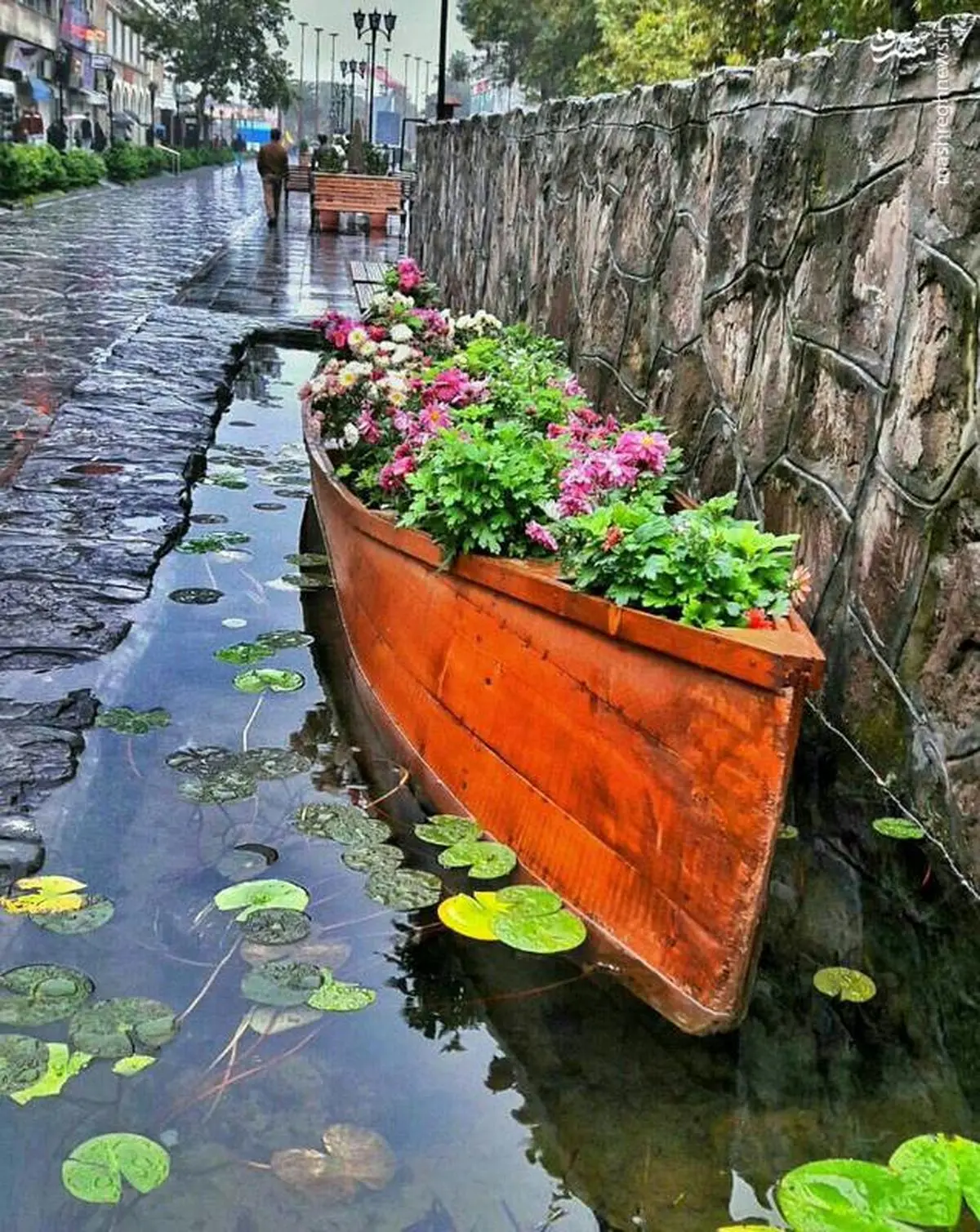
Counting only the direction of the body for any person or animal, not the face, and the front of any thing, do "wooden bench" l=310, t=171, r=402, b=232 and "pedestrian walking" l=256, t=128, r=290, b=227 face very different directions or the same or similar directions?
very different directions

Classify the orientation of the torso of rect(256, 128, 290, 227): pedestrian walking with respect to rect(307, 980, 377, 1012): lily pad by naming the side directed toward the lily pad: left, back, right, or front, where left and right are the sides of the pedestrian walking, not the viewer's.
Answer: back

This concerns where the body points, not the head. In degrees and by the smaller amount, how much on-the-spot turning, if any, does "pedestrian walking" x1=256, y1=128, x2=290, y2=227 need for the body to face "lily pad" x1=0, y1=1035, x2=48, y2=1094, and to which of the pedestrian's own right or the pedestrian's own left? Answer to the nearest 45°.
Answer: approximately 180°

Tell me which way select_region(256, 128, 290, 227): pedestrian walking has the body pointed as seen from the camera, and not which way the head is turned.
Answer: away from the camera

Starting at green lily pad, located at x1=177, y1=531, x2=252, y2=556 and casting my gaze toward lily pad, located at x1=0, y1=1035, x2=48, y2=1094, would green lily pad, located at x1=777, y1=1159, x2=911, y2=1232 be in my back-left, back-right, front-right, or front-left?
front-left

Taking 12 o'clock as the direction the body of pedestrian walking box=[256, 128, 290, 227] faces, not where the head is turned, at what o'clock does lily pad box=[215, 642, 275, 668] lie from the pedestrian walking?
The lily pad is roughly at 6 o'clock from the pedestrian walking.

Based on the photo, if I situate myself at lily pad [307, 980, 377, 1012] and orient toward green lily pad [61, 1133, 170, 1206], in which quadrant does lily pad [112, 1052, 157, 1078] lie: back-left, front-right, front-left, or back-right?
front-right

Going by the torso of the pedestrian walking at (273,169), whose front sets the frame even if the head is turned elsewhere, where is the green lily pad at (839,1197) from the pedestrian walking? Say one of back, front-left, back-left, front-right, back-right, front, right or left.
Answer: back
